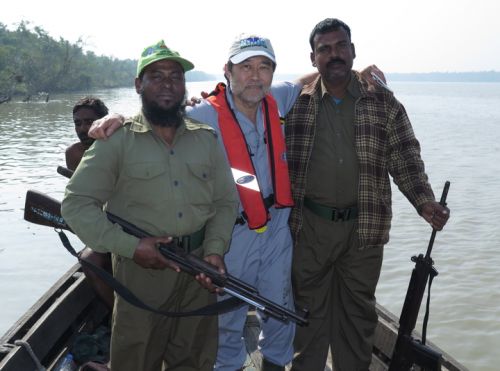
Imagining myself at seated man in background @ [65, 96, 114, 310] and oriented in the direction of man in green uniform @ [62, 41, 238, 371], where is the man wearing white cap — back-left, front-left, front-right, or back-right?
front-left

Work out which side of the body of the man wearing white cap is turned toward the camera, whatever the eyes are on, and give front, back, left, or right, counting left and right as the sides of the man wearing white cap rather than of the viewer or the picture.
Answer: front

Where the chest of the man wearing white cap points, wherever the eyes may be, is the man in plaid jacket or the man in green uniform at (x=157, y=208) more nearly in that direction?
the man in green uniform

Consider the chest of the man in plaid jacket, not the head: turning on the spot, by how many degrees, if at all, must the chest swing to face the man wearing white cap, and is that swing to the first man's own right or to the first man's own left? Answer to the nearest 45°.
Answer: approximately 45° to the first man's own right

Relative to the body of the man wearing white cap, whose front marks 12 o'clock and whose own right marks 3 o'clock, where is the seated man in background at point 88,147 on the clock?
The seated man in background is roughly at 4 o'clock from the man wearing white cap.

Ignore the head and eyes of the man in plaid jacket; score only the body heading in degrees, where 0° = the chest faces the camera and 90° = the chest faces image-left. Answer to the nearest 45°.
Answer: approximately 0°
